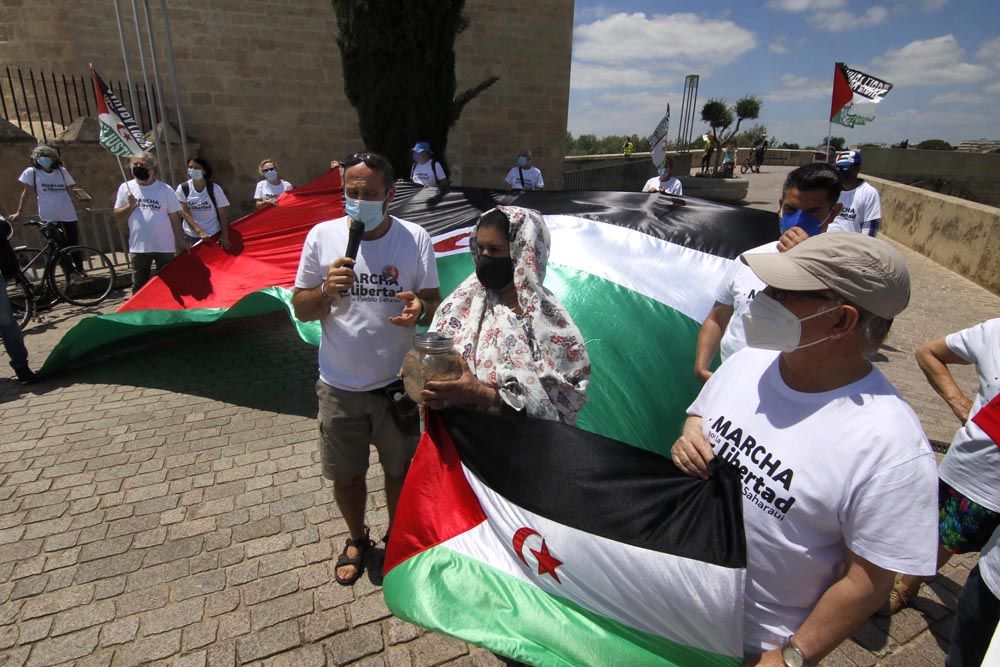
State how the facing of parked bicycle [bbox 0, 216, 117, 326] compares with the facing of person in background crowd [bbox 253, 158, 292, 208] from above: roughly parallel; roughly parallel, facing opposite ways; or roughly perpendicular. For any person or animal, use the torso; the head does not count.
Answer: roughly perpendicular

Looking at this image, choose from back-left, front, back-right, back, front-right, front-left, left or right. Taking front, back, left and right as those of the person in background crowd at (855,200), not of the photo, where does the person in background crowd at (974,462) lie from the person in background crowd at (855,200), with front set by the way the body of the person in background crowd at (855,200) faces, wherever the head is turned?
front-left

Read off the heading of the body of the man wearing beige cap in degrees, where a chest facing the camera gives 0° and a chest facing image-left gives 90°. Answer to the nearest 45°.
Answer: approximately 45°

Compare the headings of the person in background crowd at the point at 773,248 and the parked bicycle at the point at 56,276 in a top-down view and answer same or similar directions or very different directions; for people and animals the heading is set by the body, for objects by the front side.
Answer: very different directions

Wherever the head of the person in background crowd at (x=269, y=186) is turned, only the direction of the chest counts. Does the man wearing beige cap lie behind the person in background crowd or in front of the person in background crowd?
in front
